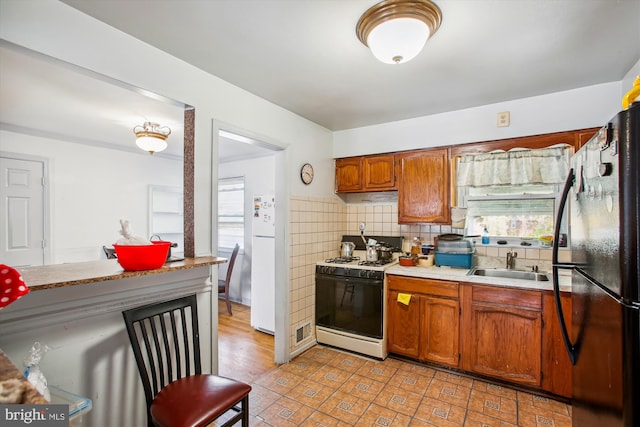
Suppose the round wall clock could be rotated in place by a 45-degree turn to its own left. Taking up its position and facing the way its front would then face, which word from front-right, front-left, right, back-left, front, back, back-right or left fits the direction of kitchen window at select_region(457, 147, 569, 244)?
front

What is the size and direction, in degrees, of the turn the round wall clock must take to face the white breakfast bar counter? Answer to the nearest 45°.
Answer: approximately 90° to its right

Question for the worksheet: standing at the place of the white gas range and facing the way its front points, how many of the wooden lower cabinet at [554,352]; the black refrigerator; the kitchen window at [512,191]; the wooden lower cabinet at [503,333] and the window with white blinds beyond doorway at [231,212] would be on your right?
1

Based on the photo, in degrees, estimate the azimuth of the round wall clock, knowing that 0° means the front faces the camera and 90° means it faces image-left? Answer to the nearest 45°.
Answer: approximately 315°

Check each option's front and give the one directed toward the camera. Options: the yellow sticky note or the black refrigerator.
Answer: the yellow sticky note

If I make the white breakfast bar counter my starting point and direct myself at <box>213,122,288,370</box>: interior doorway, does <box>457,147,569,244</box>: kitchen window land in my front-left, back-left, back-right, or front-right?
front-right

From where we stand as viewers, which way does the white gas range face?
facing the viewer and to the left of the viewer

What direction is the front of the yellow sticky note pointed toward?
toward the camera

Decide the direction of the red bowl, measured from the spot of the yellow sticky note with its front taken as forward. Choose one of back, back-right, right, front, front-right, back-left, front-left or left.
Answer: front-right

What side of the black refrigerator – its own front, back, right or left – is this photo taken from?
left

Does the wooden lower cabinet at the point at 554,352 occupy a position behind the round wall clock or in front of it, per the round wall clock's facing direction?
in front

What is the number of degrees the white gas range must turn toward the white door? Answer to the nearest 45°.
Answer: approximately 45° to its right
